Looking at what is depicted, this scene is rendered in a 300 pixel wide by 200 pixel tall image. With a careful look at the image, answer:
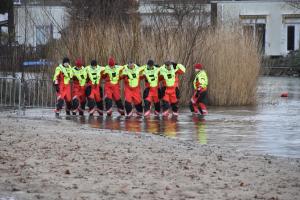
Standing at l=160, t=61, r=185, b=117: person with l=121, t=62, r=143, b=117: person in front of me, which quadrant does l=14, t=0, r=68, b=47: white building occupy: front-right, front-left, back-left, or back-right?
front-right

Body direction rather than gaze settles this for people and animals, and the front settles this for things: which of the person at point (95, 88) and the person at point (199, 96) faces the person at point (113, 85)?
the person at point (199, 96)

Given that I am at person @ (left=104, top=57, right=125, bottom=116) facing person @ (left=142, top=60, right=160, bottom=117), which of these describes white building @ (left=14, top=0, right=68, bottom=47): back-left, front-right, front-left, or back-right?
back-left

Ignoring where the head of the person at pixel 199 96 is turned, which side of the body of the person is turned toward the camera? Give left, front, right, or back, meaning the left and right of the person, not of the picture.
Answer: left

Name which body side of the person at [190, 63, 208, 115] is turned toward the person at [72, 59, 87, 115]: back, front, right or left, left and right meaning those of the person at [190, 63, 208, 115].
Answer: front

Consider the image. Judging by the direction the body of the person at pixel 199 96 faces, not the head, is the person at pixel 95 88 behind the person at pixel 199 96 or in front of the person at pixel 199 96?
in front
